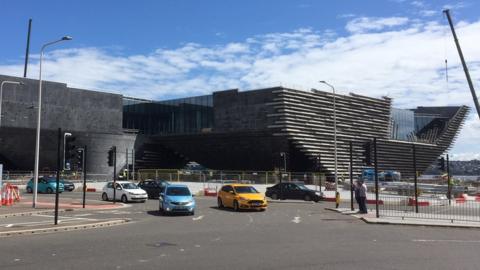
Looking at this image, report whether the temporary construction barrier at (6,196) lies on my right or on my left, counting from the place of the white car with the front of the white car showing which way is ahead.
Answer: on my right

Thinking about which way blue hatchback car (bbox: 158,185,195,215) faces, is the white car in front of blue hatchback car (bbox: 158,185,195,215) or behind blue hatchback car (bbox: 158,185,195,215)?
behind

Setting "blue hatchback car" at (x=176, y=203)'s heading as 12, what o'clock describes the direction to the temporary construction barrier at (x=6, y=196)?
The temporary construction barrier is roughly at 4 o'clock from the blue hatchback car.

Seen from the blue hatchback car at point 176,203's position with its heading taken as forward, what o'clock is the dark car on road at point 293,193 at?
The dark car on road is roughly at 7 o'clock from the blue hatchback car.

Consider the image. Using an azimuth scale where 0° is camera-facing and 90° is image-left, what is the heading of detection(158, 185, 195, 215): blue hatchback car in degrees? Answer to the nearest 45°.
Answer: approximately 0°

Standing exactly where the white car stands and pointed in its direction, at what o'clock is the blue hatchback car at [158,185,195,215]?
The blue hatchback car is roughly at 1 o'clock from the white car.

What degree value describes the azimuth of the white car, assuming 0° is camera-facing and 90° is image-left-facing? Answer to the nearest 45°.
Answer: approximately 315°

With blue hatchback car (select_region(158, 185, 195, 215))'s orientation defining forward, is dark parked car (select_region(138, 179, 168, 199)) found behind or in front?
behind
